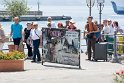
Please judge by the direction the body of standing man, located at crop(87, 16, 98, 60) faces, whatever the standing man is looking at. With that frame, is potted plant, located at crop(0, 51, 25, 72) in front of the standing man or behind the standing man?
in front

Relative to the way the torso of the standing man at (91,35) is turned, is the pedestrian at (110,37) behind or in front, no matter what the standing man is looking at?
behind

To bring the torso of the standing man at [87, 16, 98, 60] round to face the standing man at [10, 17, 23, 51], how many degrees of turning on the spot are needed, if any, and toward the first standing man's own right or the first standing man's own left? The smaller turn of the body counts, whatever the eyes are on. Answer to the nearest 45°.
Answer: approximately 45° to the first standing man's own right

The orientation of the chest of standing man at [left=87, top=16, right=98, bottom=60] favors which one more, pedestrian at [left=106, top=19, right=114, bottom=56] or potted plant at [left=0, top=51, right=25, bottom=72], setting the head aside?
the potted plant

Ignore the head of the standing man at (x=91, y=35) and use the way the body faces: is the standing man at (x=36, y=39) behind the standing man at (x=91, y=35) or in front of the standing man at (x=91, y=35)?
in front

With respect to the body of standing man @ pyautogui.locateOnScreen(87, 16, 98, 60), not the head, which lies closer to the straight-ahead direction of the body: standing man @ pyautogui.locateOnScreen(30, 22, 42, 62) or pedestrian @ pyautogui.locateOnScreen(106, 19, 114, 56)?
the standing man

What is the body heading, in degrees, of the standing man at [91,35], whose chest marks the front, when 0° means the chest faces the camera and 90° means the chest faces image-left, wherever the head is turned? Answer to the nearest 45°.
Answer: approximately 45°
